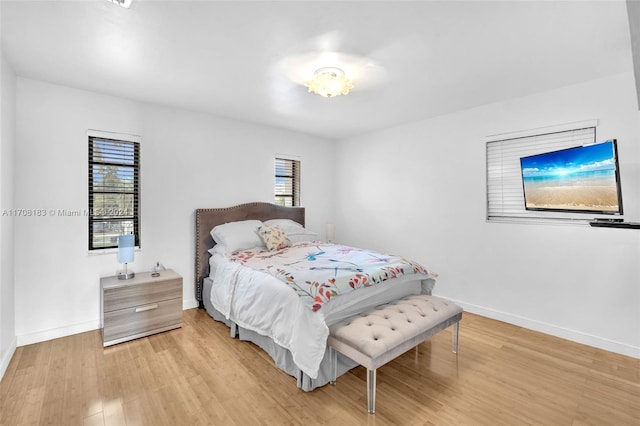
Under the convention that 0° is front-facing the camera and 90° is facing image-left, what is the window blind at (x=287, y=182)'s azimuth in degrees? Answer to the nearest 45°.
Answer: approximately 315°

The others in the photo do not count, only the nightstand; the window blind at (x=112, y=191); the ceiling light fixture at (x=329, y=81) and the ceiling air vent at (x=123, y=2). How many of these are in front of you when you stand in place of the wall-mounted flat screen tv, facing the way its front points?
4

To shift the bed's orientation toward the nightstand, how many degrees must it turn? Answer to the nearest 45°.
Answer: approximately 135° to its right

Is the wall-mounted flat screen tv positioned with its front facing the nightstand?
yes

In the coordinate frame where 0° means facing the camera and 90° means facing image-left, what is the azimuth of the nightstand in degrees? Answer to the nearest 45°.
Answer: approximately 315°

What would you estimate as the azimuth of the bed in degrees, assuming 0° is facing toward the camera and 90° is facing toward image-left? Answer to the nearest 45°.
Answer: approximately 315°

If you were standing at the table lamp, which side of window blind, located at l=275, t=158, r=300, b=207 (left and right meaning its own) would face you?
right
